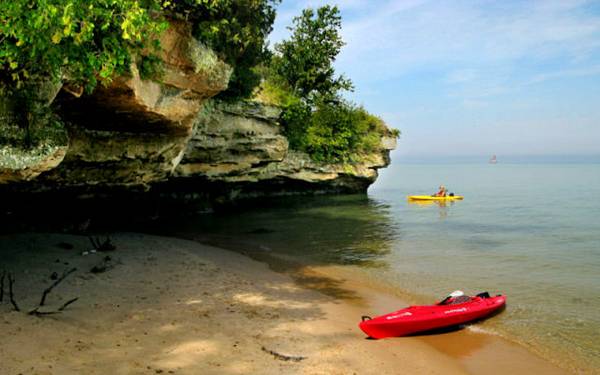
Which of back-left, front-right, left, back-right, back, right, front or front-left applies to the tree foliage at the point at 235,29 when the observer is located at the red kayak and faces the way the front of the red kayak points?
right

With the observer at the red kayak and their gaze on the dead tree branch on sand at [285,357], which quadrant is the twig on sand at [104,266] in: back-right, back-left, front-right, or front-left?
front-right

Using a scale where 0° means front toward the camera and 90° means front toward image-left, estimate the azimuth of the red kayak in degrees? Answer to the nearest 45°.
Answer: approximately 45°

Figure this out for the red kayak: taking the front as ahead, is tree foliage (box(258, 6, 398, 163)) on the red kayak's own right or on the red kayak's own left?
on the red kayak's own right

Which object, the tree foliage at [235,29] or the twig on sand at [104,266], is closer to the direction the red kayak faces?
the twig on sand

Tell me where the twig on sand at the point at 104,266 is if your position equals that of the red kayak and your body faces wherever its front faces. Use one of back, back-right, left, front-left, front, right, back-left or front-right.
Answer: front-right

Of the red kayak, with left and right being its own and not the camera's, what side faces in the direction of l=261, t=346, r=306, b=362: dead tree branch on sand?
front

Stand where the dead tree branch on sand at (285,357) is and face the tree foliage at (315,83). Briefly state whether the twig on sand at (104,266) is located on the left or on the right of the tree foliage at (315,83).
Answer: left
